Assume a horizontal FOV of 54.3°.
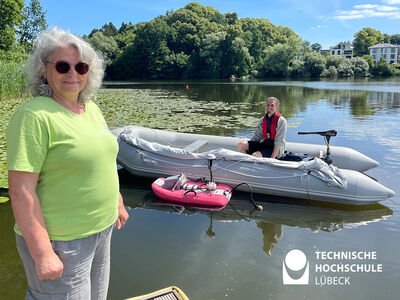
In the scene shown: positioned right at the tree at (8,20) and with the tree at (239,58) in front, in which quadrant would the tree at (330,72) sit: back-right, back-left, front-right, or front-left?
front-right

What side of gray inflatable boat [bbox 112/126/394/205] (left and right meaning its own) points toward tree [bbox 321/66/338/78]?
right

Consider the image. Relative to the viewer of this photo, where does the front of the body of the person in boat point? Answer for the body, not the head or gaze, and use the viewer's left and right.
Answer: facing the viewer and to the left of the viewer

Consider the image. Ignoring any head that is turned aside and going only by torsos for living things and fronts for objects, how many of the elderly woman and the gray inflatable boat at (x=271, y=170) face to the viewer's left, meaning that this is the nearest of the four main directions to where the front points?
1

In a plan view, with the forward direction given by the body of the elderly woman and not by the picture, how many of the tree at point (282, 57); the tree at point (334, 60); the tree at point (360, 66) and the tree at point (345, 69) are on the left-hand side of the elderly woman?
4

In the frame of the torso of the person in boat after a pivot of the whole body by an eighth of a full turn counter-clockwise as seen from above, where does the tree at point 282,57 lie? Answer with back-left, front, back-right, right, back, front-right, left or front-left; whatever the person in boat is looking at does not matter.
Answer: back

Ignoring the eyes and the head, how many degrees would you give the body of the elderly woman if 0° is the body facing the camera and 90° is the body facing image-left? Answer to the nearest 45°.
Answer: approximately 315°

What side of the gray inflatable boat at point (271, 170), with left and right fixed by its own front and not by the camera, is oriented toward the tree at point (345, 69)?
right

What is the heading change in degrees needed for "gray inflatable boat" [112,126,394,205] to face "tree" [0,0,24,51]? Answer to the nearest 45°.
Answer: approximately 45° to its right

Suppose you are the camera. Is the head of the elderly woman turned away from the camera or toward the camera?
toward the camera

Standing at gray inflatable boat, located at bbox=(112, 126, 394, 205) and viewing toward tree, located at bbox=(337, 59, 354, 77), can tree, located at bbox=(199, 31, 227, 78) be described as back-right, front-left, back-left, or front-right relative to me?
front-left

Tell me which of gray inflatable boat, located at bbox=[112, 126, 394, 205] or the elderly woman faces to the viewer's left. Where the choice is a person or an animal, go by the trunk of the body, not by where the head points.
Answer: the gray inflatable boat

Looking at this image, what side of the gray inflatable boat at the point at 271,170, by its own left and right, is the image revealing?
left
